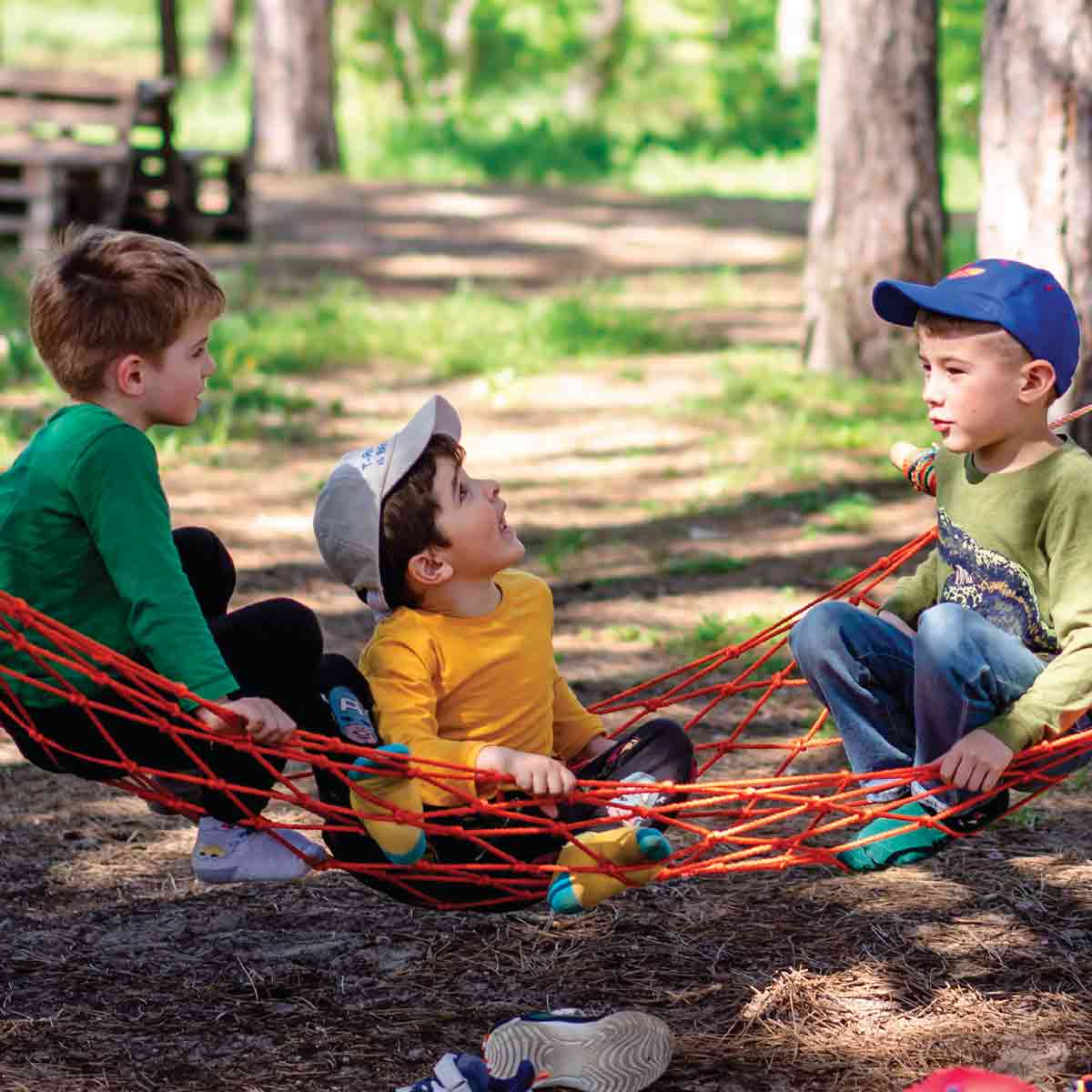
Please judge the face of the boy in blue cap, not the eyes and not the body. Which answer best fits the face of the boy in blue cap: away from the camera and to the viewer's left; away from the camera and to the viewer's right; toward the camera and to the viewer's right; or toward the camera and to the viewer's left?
toward the camera and to the viewer's left

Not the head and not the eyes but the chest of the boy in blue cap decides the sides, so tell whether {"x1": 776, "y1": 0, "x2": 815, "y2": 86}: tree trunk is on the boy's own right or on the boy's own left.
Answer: on the boy's own right

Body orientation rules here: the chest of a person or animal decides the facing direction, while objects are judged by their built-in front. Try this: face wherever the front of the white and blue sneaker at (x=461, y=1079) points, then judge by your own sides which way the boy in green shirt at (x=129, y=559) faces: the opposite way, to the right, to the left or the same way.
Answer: the opposite way

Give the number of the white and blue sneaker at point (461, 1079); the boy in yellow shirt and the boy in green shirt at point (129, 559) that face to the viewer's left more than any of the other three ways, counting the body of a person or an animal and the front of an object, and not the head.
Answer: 1

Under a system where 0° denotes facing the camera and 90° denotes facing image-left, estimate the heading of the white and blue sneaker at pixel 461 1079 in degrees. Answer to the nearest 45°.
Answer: approximately 90°

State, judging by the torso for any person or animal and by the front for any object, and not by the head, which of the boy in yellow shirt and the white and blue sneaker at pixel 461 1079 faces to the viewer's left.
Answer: the white and blue sneaker

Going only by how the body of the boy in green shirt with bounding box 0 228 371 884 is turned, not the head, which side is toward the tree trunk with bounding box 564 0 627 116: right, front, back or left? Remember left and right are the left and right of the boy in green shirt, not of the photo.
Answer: left

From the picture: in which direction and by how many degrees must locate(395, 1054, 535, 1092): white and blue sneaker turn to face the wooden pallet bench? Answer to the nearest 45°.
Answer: approximately 90° to its right

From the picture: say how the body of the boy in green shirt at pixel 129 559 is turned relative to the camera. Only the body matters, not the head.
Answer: to the viewer's right

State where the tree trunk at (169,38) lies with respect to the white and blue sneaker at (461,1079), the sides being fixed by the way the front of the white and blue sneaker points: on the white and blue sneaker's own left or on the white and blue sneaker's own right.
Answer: on the white and blue sneaker's own right

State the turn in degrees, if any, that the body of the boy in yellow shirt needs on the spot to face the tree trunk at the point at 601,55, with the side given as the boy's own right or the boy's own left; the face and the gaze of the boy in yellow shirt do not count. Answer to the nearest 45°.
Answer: approximately 135° to the boy's own left

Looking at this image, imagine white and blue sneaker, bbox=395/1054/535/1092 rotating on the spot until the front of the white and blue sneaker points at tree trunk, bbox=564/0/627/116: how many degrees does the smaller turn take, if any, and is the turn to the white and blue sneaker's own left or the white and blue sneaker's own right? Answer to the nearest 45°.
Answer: approximately 90° to the white and blue sneaker's own right

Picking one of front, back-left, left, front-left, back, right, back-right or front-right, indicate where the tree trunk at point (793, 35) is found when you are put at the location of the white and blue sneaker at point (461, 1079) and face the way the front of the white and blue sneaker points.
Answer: right

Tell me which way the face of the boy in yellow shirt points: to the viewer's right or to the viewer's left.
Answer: to the viewer's right

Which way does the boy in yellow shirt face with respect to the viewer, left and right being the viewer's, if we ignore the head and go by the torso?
facing the viewer and to the right of the viewer

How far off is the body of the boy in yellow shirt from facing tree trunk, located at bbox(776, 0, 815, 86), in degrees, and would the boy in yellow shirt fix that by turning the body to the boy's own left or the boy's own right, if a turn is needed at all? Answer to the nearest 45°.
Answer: approximately 135° to the boy's own left

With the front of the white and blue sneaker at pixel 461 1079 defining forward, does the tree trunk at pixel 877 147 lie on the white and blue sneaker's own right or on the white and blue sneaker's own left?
on the white and blue sneaker's own right
